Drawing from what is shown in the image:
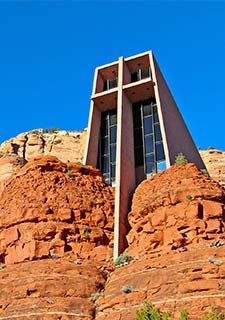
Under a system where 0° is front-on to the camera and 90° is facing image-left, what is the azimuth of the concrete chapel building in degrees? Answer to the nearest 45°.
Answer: approximately 45°
